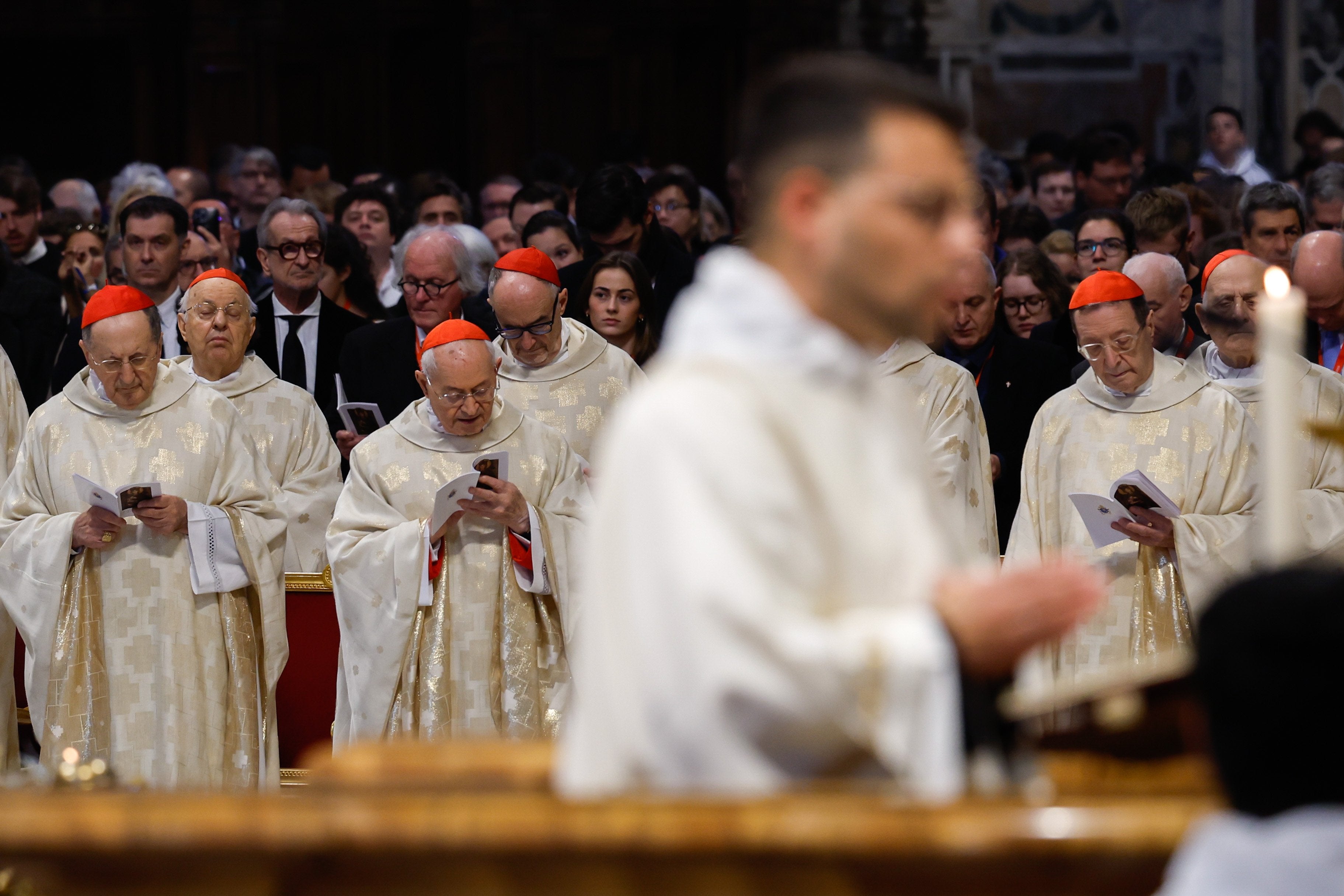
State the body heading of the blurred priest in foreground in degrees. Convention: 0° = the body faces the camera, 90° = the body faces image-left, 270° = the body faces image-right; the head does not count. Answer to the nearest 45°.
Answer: approximately 270°

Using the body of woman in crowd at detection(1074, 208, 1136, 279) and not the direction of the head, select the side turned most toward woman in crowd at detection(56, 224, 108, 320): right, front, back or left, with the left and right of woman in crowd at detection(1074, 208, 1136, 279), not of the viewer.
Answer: right

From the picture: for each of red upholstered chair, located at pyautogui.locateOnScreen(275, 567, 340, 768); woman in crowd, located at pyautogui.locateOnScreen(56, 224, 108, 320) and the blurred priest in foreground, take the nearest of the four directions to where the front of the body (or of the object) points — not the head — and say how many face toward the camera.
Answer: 2

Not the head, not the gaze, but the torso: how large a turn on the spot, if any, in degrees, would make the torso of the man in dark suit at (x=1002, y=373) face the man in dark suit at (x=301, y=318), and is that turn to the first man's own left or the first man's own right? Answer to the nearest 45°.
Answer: approximately 45° to the first man's own right

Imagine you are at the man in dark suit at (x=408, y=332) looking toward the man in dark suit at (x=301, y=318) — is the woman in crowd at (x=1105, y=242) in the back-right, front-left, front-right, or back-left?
back-right
